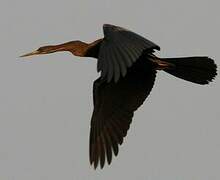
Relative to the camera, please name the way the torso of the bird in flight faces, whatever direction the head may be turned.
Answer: to the viewer's left
